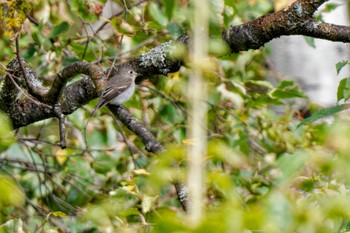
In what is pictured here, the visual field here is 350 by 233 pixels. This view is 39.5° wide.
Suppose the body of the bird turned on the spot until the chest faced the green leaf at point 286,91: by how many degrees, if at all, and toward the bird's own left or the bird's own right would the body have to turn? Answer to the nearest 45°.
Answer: approximately 45° to the bird's own left

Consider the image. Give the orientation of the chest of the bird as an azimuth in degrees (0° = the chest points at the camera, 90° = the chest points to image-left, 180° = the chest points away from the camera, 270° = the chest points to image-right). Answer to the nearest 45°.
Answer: approximately 270°

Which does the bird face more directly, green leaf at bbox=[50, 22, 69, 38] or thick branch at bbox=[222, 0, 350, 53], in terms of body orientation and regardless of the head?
the thick branch

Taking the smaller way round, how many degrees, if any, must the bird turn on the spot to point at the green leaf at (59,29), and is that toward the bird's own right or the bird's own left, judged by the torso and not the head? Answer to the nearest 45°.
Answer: approximately 135° to the bird's own left

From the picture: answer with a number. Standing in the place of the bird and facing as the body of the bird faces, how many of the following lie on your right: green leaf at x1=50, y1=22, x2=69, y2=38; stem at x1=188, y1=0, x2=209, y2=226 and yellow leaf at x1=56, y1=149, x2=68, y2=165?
1

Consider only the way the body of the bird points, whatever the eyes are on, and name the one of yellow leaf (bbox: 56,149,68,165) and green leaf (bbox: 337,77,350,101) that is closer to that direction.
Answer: the green leaf
